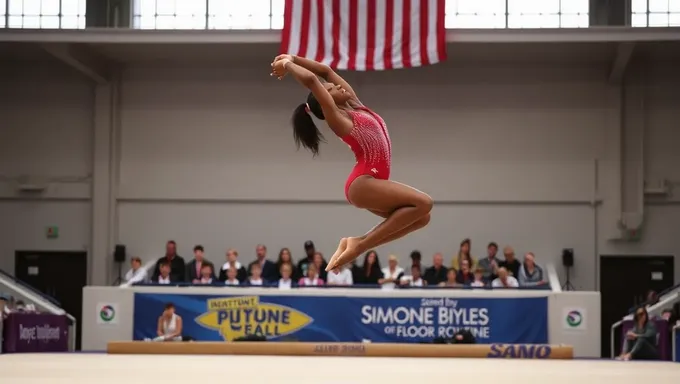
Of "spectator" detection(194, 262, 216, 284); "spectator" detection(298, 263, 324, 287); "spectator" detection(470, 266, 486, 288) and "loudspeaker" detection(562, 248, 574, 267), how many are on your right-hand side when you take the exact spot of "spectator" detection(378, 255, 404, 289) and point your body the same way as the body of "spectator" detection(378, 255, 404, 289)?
2

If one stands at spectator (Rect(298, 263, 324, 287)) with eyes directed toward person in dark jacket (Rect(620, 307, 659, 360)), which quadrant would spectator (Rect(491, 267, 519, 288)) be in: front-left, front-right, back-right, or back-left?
front-left

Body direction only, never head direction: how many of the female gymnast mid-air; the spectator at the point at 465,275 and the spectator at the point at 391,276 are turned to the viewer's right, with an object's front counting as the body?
1

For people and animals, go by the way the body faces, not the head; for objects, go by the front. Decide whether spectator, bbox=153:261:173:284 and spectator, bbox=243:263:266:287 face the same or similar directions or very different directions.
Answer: same or similar directions

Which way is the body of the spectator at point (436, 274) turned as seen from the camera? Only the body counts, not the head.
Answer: toward the camera

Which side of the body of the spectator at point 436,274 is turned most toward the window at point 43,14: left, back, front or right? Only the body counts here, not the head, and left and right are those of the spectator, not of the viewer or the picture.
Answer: right

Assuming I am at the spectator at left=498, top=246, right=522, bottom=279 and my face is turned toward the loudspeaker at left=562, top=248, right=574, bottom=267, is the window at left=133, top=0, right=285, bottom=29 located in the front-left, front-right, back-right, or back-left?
back-left

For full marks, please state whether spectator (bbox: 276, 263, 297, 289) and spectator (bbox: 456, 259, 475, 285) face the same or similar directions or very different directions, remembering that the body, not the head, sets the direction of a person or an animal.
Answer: same or similar directions

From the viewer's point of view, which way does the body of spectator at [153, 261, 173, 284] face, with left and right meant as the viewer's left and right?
facing the viewer

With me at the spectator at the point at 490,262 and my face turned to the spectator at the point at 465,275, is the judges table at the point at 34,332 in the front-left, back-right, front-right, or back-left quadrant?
front-right

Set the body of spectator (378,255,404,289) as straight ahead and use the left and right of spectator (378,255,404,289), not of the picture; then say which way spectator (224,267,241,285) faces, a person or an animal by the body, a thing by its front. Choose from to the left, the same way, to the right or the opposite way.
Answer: the same way

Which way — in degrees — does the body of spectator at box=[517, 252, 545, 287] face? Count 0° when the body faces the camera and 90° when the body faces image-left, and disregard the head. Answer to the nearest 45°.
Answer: approximately 0°

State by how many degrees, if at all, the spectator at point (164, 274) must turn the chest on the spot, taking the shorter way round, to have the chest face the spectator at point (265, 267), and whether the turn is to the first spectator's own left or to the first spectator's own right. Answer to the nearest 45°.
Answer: approximately 90° to the first spectator's own left

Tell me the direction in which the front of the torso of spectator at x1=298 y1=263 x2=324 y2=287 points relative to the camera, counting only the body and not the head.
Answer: toward the camera

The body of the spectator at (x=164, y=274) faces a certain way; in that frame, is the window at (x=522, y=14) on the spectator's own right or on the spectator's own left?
on the spectator's own left

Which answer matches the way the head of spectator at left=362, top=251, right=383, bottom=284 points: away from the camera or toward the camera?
toward the camera

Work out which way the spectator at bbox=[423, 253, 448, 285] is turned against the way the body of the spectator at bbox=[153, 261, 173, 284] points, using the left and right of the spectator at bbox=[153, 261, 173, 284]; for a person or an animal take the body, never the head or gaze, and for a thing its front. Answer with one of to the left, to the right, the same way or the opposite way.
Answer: the same way

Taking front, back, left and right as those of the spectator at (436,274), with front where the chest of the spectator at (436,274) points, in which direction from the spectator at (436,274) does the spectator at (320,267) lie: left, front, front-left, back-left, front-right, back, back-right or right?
right
